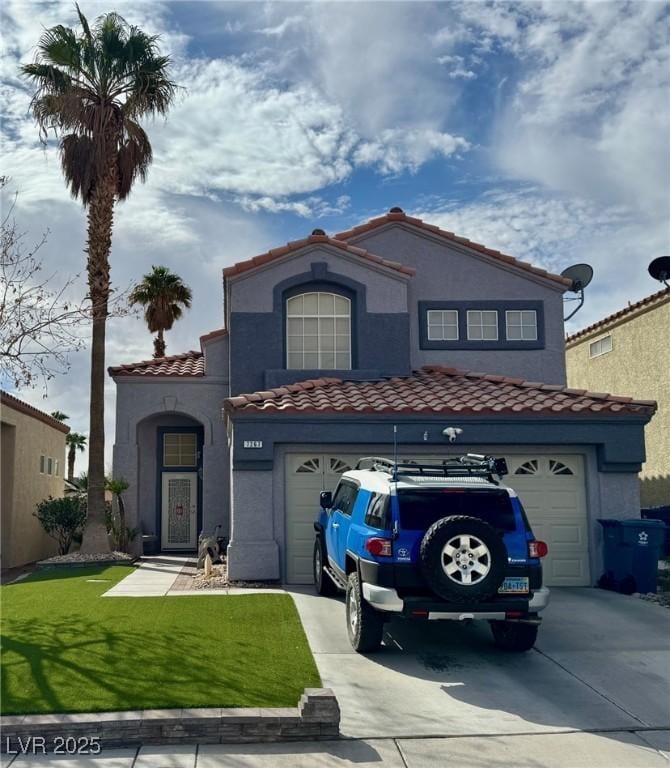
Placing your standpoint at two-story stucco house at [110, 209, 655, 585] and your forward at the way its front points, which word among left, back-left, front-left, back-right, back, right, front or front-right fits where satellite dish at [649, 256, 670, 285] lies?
back-left

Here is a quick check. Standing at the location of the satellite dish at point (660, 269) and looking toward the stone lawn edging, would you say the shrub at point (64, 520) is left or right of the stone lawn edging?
right

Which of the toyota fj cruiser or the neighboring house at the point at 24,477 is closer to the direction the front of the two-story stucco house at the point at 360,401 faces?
the toyota fj cruiser

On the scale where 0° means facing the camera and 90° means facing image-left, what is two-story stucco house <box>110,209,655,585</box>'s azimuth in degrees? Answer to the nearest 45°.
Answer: approximately 0°

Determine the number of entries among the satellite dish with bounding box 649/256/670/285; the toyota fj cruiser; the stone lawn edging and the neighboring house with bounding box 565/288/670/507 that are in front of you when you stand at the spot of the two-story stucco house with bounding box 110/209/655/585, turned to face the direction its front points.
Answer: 2

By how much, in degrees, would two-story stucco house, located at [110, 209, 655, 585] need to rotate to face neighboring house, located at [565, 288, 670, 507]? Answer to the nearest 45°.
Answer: approximately 135° to its left

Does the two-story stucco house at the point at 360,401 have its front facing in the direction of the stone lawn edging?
yes

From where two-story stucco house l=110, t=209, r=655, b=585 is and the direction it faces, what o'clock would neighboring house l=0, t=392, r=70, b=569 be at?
The neighboring house is roughly at 4 o'clock from the two-story stucco house.
